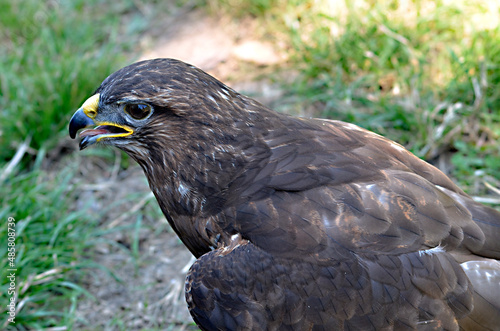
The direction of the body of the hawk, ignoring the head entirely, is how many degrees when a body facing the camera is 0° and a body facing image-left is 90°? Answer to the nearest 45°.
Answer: approximately 90°
